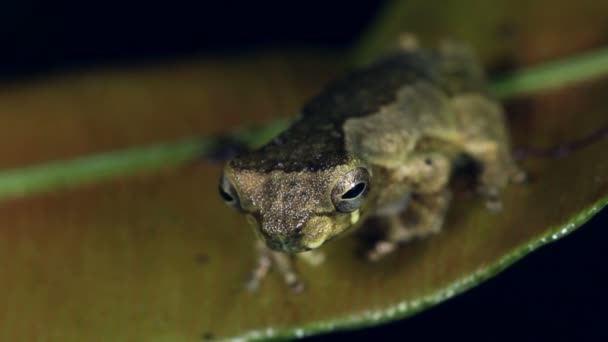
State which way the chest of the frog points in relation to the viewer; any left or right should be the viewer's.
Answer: facing the viewer and to the left of the viewer
